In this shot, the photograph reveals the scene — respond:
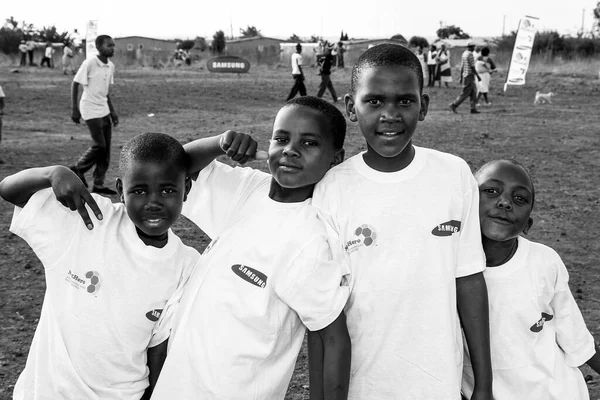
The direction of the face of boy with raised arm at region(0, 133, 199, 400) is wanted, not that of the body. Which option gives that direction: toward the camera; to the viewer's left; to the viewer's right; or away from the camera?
toward the camera

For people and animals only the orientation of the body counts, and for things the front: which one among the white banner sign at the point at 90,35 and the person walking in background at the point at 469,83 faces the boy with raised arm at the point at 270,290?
the white banner sign

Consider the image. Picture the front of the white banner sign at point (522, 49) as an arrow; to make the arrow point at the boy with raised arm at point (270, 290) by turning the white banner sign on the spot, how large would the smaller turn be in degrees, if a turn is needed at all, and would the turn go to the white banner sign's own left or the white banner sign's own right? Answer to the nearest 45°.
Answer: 0° — it already faces them

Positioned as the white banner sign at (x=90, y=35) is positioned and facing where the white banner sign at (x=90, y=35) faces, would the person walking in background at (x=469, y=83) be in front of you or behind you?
in front

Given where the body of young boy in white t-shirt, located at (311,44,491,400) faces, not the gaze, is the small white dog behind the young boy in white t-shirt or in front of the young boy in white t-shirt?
behind

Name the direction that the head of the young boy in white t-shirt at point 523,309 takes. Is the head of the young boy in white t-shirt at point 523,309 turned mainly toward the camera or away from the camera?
toward the camera

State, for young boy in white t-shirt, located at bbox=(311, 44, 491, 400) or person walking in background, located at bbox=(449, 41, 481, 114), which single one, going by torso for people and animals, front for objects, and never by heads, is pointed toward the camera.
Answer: the young boy in white t-shirt

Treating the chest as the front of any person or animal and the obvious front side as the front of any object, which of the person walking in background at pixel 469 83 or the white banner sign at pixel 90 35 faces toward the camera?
the white banner sign

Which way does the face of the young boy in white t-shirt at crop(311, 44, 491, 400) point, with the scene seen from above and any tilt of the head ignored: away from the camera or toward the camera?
toward the camera

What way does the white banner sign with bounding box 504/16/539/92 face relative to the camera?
toward the camera

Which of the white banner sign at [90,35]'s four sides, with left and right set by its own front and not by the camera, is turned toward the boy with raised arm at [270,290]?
front

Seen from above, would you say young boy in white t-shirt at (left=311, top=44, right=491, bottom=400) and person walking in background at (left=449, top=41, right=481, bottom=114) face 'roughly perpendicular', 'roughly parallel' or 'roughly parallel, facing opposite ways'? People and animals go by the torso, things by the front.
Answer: roughly perpendicular

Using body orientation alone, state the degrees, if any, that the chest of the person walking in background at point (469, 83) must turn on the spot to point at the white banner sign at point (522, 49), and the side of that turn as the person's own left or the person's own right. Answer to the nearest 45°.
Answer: approximately 90° to the person's own left

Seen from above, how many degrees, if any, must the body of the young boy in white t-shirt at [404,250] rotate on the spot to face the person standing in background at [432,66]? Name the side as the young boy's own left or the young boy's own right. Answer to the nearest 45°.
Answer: approximately 180°

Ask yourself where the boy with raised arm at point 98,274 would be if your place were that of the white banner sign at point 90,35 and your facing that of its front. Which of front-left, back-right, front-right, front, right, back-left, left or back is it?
front

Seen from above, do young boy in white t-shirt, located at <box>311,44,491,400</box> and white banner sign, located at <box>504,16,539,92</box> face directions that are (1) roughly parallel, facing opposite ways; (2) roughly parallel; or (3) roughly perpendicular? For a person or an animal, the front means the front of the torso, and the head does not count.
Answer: roughly parallel

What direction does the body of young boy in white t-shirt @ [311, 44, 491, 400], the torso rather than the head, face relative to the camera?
toward the camera
